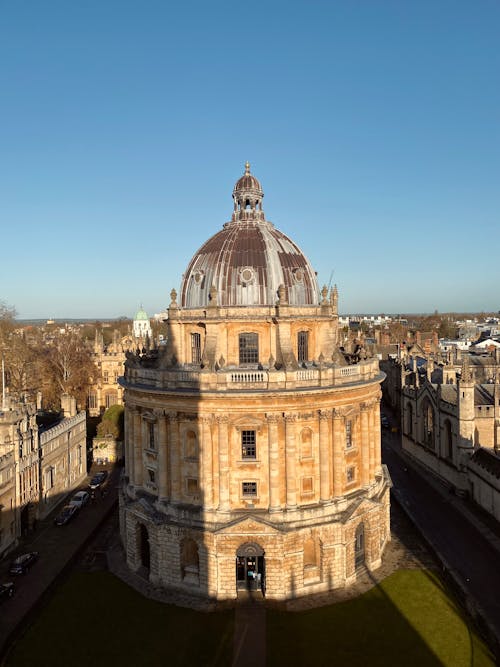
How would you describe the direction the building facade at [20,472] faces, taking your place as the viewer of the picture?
facing the viewer and to the right of the viewer

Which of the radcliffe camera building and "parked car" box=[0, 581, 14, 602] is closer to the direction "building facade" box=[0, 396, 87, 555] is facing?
the radcliffe camera building

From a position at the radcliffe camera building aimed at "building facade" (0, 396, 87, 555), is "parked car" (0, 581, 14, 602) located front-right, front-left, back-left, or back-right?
front-left

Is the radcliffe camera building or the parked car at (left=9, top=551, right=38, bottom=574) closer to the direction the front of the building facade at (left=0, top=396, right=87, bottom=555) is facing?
the radcliffe camera building

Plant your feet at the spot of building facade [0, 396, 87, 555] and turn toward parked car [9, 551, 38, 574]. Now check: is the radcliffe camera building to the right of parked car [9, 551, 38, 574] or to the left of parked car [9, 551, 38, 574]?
left

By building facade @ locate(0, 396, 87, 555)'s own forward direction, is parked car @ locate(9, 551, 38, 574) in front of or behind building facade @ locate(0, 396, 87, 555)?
in front

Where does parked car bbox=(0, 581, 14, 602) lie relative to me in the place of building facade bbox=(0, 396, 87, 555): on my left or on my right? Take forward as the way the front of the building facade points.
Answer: on my right

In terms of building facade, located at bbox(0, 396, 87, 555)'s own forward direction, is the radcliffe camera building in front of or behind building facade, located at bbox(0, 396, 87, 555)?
in front
